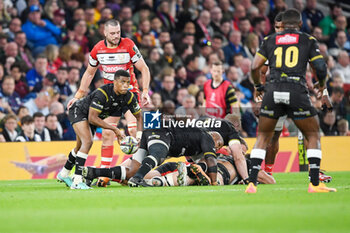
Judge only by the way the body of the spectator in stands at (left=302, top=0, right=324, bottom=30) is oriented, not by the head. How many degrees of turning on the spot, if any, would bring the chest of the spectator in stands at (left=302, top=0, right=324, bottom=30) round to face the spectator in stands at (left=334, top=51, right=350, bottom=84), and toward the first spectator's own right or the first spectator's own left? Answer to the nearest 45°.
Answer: approximately 45° to the first spectator's own left

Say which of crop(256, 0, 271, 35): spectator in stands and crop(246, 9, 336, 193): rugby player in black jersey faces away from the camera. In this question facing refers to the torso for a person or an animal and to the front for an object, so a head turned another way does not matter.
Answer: the rugby player in black jersey

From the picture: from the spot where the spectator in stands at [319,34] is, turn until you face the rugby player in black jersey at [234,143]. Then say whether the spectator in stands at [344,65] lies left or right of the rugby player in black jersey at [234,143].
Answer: left

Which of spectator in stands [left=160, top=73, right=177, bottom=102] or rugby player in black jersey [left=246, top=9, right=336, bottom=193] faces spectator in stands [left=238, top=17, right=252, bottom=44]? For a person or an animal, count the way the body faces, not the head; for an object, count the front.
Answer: the rugby player in black jersey

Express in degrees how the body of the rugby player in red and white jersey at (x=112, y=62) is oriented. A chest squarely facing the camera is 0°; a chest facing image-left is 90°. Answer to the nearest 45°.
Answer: approximately 0°

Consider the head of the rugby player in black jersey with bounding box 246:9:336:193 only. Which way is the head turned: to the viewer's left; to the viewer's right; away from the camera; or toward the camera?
away from the camera

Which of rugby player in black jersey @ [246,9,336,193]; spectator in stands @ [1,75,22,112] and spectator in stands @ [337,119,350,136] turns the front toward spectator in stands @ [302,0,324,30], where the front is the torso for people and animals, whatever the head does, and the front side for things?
the rugby player in black jersey
